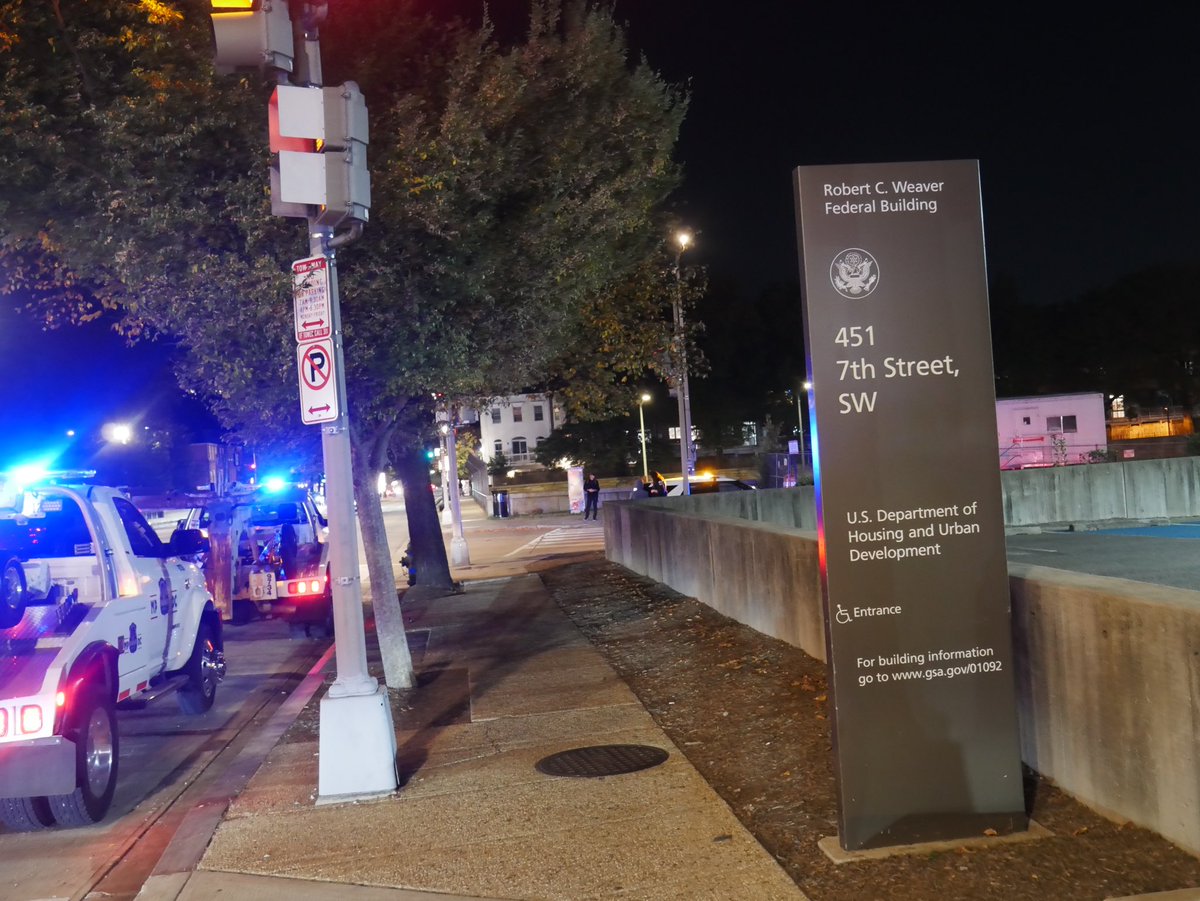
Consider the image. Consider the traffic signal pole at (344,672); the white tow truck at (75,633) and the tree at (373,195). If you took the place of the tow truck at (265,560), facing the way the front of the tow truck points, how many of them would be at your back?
3

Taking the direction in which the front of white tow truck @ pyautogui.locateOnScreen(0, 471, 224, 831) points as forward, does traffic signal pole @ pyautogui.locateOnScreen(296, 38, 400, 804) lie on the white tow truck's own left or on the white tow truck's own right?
on the white tow truck's own right

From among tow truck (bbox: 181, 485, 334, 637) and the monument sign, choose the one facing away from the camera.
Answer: the tow truck

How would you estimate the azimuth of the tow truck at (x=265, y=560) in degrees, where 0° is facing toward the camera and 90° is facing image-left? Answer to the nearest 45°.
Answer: approximately 180°

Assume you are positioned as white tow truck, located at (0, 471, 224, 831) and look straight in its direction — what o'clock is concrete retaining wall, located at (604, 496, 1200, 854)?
The concrete retaining wall is roughly at 3 o'clock from the white tow truck.

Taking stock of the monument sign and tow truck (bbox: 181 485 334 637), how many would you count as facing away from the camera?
1

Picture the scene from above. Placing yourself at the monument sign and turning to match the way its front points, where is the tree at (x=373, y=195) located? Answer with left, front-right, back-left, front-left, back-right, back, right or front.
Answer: back-right

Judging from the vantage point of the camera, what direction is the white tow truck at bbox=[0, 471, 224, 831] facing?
facing away from the viewer and to the right of the viewer

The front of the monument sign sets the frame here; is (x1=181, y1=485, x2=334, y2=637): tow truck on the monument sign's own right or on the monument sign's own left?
on the monument sign's own right

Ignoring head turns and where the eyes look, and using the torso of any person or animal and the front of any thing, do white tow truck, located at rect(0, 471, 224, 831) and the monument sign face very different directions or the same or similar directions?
very different directions

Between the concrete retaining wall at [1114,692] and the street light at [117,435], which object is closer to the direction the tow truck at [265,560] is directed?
the street light
